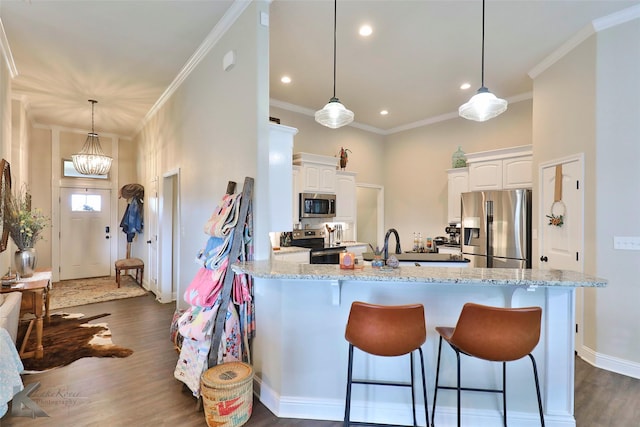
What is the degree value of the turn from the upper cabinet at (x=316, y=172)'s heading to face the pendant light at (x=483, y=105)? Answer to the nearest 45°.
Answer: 0° — it already faces it

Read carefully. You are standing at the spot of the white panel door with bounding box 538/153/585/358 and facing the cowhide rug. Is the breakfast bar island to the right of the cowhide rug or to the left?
left

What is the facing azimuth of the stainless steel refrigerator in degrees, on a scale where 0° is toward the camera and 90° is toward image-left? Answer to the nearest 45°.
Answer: approximately 45°

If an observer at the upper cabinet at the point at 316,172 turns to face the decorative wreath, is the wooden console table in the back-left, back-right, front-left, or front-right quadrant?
back-right

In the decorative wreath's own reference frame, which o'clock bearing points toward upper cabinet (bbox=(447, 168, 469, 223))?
The upper cabinet is roughly at 3 o'clock from the decorative wreath.

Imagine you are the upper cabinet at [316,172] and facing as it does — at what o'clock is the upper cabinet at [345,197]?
the upper cabinet at [345,197] is roughly at 9 o'clock from the upper cabinet at [316,172].

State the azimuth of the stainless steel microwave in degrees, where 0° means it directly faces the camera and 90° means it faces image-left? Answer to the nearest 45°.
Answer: approximately 315°

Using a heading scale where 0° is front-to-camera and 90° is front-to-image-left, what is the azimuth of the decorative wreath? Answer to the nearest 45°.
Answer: approximately 45°

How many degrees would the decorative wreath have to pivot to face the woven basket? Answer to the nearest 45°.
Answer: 0° — it already faces it

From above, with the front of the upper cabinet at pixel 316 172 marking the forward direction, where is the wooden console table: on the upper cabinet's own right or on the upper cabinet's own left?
on the upper cabinet's own right

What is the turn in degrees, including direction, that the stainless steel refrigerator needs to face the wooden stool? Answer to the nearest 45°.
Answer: approximately 45° to its right

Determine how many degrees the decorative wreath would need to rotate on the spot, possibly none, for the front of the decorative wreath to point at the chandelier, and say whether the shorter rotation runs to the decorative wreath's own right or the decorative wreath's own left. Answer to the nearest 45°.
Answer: approximately 45° to the decorative wreath's own right

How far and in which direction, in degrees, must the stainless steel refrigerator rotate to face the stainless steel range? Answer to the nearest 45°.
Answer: approximately 45° to its right
